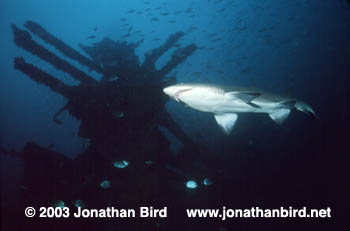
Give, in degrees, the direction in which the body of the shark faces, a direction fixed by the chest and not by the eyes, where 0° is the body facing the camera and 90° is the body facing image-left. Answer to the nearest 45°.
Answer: approximately 90°
